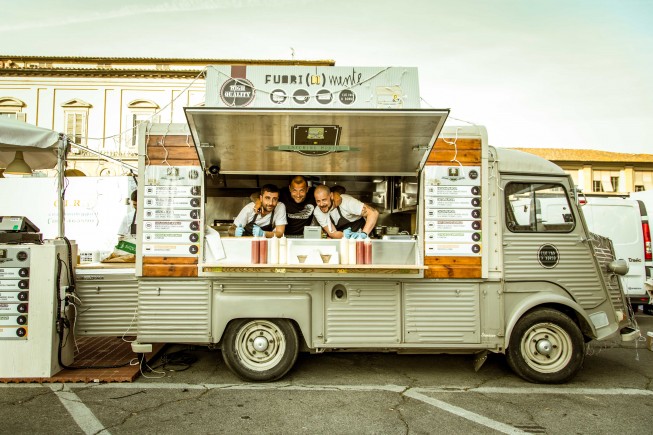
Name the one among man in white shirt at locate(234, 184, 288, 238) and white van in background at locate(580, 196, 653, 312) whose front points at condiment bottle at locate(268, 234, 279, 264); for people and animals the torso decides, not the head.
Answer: the man in white shirt

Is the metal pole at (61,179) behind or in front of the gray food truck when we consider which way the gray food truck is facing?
behind

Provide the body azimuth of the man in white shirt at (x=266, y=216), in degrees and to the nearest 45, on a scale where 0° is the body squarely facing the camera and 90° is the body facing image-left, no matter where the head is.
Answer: approximately 0°

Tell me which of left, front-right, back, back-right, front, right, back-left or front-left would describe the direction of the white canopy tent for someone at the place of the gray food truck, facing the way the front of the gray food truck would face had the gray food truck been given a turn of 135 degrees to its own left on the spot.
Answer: front-left

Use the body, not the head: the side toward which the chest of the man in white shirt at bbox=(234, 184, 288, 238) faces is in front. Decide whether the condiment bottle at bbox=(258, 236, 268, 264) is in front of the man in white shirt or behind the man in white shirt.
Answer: in front

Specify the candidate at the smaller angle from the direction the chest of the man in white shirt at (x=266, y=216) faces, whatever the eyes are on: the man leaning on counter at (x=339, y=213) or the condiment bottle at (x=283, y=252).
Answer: the condiment bottle

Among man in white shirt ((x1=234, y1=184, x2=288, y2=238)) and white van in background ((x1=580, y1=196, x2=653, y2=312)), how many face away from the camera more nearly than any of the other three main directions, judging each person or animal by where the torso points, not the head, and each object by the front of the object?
1

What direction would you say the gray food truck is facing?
to the viewer's right

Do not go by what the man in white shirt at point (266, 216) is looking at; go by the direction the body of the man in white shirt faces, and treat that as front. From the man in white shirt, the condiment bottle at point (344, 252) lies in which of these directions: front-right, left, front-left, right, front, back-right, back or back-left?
front-left

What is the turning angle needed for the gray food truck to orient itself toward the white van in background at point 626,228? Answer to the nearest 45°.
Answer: approximately 45° to its left

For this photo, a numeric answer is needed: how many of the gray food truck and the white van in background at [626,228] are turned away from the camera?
1

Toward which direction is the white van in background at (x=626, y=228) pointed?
away from the camera

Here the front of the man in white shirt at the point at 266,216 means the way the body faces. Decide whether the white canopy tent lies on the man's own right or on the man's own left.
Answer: on the man's own right

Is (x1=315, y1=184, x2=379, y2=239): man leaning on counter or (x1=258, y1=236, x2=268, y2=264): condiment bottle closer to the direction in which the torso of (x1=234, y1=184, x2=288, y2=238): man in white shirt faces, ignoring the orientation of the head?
the condiment bottle

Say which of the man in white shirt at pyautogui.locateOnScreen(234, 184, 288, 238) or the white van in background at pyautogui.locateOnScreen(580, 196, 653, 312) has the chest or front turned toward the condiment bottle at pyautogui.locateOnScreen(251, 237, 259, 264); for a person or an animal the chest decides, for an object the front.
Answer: the man in white shirt
